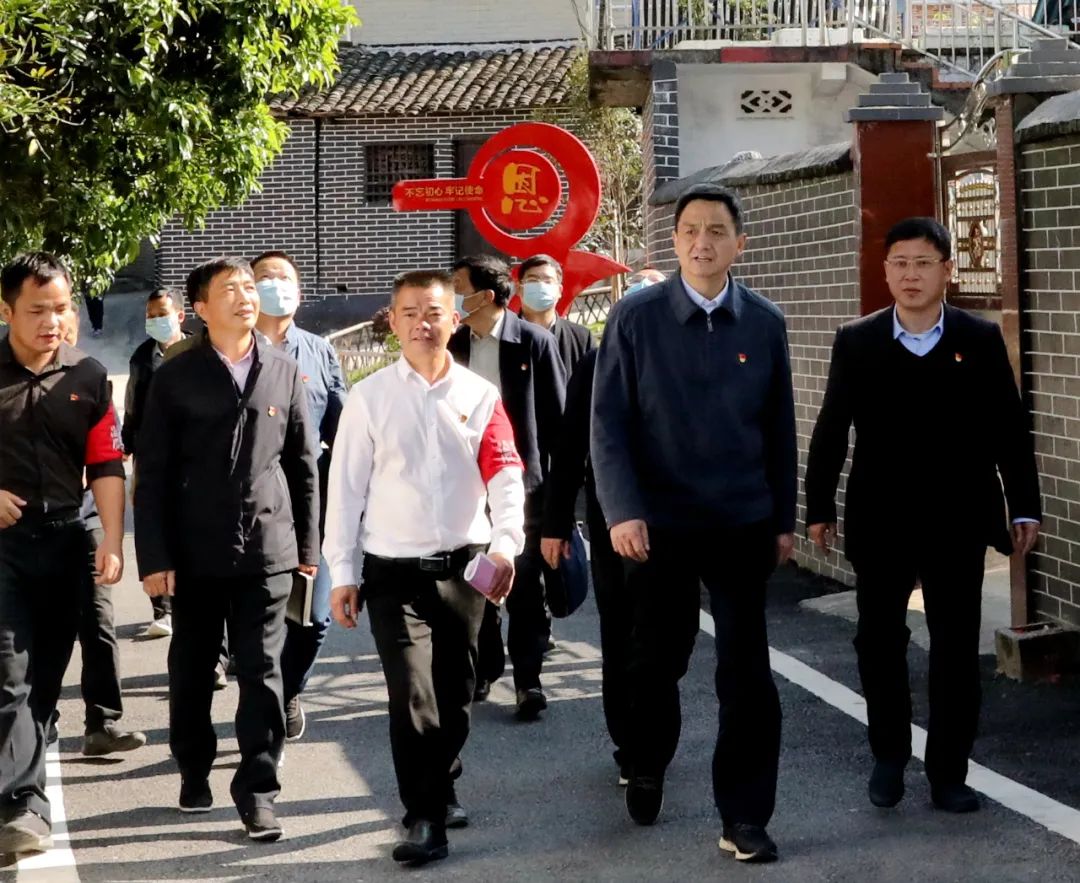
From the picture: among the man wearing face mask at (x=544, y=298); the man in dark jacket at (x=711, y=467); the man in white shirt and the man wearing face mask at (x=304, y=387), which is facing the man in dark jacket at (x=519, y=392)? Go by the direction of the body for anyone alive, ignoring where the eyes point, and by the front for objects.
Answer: the man wearing face mask at (x=544, y=298)

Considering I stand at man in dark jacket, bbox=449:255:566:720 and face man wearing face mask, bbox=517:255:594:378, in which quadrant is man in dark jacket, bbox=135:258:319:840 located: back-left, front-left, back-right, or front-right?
back-left

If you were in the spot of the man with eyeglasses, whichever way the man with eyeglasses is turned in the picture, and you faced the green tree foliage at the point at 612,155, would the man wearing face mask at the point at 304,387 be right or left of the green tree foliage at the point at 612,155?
left

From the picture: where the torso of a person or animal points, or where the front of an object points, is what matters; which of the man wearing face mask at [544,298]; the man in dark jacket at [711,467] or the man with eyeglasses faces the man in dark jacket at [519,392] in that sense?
the man wearing face mask

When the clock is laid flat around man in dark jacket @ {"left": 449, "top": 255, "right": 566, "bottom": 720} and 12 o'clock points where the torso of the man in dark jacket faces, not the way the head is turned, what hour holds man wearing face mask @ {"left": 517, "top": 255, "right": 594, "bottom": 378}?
The man wearing face mask is roughly at 5 o'clock from the man in dark jacket.

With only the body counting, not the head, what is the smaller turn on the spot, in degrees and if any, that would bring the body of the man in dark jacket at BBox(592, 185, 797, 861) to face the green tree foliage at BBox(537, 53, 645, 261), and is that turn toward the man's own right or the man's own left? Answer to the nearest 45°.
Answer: approximately 180°

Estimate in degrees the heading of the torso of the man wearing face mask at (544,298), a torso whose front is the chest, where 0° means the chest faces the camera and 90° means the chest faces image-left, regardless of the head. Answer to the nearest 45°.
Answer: approximately 0°

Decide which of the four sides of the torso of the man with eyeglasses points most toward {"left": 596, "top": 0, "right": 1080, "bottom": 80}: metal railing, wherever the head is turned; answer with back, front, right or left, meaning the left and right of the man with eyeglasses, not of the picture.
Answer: back

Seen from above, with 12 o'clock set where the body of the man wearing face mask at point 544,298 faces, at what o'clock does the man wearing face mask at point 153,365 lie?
the man wearing face mask at point 153,365 is roughly at 4 o'clock from the man wearing face mask at point 544,298.

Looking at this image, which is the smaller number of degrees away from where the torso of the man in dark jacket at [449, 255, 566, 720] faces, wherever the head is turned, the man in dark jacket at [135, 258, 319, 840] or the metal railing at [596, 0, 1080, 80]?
the man in dark jacket

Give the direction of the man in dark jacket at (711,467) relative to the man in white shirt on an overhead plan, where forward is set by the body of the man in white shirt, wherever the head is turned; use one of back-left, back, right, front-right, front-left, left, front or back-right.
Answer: left

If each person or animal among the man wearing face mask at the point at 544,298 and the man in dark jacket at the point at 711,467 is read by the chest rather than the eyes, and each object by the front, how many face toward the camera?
2
